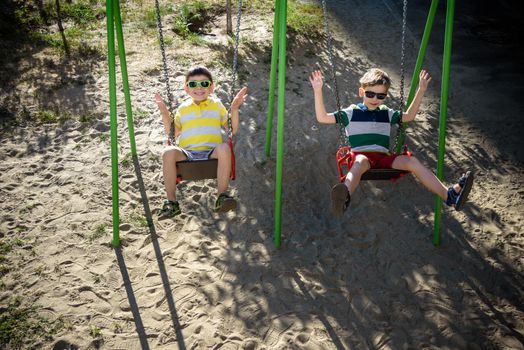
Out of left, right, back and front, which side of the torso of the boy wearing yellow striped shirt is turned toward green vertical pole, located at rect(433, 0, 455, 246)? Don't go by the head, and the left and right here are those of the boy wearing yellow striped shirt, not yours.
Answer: left

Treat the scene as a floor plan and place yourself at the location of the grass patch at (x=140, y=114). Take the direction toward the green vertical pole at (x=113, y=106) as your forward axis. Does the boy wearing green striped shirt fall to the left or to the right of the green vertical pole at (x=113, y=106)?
left

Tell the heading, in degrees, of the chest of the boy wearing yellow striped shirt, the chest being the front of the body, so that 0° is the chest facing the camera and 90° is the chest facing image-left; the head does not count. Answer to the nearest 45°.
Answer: approximately 0°

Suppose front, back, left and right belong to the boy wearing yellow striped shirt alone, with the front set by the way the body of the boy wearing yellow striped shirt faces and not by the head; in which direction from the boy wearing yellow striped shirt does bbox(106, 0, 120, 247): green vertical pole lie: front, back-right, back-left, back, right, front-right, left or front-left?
right

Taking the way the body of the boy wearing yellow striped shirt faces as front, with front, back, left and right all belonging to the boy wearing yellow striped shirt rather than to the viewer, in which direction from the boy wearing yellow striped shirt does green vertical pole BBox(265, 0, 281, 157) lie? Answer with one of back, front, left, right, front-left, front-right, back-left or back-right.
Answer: back-left

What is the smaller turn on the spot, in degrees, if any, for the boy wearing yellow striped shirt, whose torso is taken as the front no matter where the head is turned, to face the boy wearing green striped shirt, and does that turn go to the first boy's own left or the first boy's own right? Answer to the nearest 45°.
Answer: approximately 90° to the first boy's own left

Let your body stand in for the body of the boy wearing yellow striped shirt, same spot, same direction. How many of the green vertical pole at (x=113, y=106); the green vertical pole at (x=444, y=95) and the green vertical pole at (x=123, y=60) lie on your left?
1
